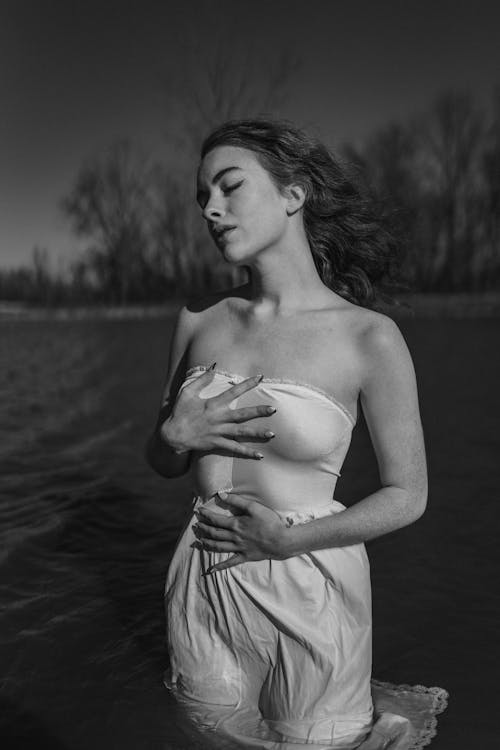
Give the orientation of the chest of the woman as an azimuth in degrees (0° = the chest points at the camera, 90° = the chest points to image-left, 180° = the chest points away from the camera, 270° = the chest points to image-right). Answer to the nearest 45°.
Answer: approximately 45°
